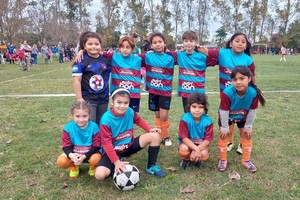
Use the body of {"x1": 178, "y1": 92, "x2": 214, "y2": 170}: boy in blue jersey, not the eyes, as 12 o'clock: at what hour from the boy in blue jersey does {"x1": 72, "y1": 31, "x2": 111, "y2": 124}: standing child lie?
The standing child is roughly at 3 o'clock from the boy in blue jersey.

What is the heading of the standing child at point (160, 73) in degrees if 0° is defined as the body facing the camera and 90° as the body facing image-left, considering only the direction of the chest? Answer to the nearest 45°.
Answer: approximately 0°

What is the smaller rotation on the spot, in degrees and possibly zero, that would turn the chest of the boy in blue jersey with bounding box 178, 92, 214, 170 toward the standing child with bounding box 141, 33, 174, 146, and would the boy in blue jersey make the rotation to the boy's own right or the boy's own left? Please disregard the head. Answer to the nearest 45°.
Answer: approximately 135° to the boy's own right

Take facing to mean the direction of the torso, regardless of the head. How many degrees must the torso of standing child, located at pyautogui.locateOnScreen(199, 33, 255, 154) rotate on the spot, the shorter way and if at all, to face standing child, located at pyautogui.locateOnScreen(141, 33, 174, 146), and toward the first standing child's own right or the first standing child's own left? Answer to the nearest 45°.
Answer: approximately 90° to the first standing child's own right
